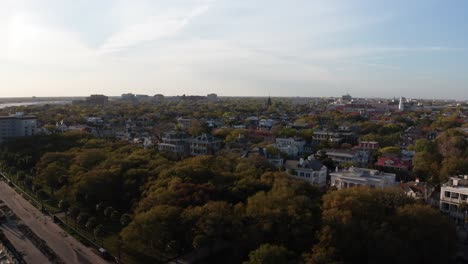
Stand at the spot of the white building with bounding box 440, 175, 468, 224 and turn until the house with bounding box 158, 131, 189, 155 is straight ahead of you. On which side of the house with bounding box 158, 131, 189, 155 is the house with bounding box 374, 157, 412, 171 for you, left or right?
right

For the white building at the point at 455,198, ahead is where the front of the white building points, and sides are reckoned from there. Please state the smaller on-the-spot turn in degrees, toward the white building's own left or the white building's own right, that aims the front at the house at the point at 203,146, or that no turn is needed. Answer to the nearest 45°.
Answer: approximately 45° to the white building's own right

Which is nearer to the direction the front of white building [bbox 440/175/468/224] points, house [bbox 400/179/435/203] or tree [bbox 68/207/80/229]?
the tree

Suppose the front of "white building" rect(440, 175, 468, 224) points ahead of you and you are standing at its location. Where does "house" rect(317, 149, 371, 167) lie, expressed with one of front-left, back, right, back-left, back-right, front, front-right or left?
right

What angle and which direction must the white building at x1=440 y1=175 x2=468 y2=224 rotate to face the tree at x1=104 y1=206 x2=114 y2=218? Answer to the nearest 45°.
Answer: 0° — it already faces it

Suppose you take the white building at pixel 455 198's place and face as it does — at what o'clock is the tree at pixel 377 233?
The tree is roughly at 1 o'clock from the white building.

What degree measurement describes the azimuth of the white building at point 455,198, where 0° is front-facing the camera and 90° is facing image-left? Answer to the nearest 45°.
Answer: approximately 45°

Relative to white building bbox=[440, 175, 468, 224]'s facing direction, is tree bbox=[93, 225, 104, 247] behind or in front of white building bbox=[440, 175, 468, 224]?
in front

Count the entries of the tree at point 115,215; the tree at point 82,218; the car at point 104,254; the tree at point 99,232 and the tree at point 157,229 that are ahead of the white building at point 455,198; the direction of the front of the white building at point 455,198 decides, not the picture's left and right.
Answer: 5

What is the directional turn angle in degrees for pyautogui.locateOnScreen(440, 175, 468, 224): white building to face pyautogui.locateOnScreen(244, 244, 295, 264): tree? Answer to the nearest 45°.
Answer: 0° — it already faces it

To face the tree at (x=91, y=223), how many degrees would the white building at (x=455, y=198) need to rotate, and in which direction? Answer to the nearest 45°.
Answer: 0° — it already faces it

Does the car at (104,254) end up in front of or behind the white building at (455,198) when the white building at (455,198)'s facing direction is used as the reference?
in front

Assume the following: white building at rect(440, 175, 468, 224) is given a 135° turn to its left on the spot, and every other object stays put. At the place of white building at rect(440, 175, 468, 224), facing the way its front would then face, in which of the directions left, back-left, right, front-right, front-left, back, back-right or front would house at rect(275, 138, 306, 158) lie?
back-left
